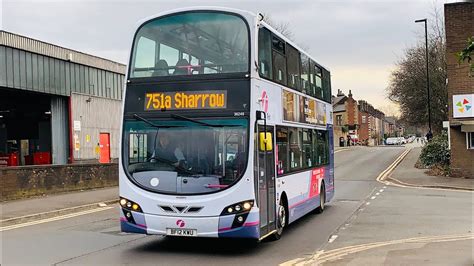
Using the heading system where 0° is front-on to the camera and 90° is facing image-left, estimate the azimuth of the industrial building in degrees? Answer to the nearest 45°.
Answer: approximately 315°

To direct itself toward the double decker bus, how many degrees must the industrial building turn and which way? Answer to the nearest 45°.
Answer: approximately 45° to its right

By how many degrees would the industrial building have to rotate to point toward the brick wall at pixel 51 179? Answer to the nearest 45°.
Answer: approximately 45° to its right

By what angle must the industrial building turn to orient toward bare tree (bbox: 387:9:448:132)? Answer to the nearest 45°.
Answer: approximately 45° to its left
